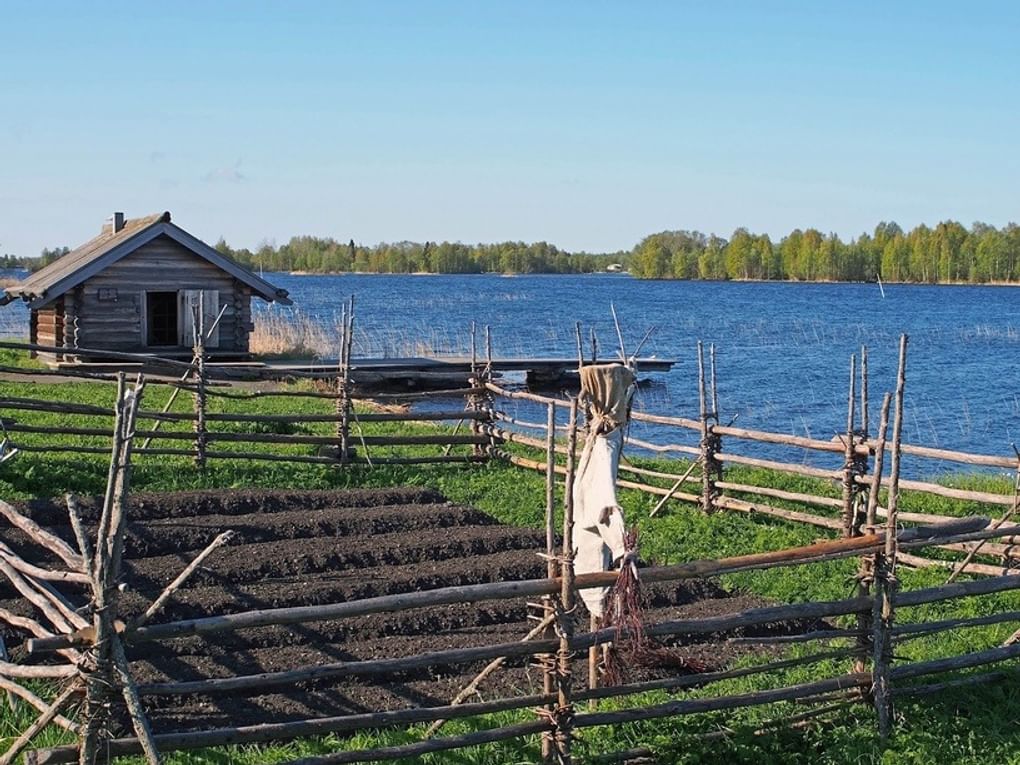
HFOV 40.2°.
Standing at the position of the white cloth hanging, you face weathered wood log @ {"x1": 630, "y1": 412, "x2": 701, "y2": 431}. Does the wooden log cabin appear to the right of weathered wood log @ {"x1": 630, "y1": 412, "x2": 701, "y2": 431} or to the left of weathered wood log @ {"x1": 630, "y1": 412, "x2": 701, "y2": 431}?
left

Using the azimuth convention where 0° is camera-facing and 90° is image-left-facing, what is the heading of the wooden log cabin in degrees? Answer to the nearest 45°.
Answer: approximately 0°

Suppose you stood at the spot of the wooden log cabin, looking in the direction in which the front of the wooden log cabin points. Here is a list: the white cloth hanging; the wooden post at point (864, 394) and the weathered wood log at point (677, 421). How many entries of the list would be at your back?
0

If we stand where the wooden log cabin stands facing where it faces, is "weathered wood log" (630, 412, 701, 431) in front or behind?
in front

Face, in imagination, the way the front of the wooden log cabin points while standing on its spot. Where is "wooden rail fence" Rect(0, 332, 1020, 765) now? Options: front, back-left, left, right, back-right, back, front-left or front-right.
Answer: front

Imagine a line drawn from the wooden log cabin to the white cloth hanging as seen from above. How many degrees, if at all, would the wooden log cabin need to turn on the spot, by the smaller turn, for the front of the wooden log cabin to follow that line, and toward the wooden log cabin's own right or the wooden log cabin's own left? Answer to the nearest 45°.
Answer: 0° — it already faces it

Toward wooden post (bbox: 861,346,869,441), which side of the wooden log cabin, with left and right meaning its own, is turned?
front

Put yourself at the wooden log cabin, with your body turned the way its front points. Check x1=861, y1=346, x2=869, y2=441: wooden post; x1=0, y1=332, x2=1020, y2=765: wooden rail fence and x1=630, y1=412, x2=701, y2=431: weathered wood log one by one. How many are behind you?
0
